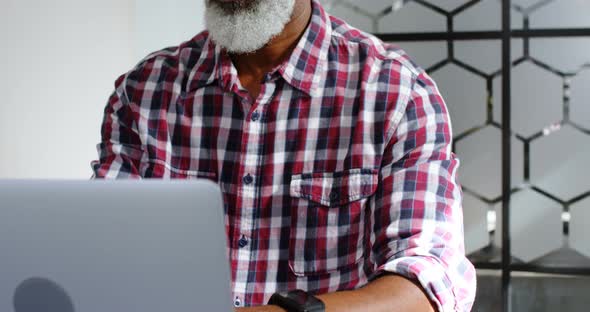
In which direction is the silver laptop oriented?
away from the camera

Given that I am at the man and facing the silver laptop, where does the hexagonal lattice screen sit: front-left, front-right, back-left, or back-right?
back-left

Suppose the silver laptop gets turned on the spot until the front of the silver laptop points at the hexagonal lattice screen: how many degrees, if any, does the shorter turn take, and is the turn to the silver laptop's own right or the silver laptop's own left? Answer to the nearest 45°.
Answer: approximately 45° to the silver laptop's own right

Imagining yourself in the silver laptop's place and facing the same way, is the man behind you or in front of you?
in front
